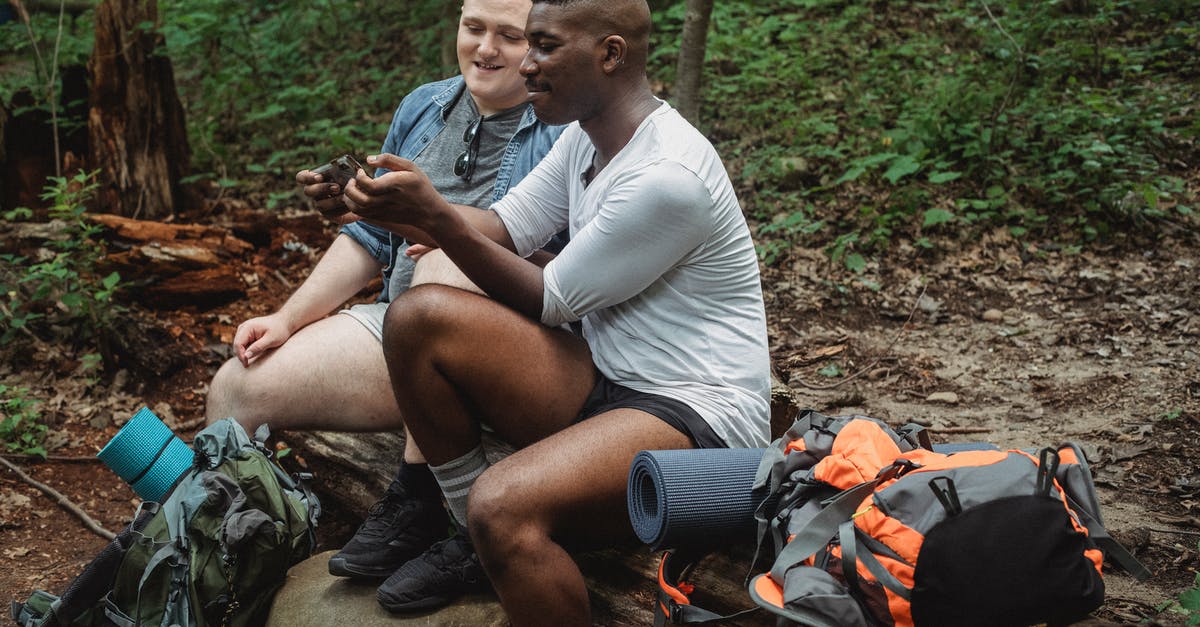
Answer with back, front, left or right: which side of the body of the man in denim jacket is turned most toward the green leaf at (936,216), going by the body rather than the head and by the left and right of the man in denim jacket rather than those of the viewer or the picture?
back

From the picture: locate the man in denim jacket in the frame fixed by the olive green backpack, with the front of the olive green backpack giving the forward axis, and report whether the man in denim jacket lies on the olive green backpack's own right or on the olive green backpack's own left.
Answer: on the olive green backpack's own left

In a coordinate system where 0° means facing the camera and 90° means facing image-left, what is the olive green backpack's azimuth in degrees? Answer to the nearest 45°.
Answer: approximately 315°

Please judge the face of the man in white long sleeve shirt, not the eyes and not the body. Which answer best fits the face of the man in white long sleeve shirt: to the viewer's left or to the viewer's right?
to the viewer's left

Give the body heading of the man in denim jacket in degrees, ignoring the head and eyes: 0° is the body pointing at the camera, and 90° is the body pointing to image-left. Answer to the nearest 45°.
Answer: approximately 45°

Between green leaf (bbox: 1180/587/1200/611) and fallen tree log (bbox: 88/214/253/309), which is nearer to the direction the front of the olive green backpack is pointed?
the green leaf

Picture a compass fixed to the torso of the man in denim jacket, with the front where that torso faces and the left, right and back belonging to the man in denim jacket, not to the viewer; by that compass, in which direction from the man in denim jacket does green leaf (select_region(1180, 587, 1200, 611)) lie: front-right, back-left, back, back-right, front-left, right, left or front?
left

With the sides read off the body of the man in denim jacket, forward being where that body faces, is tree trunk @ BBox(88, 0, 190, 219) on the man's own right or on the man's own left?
on the man's own right

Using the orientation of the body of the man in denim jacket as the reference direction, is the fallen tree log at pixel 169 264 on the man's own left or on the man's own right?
on the man's own right
